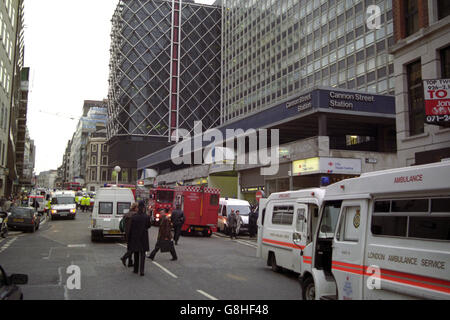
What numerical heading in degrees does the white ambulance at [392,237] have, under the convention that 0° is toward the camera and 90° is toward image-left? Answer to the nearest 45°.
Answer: approximately 135°

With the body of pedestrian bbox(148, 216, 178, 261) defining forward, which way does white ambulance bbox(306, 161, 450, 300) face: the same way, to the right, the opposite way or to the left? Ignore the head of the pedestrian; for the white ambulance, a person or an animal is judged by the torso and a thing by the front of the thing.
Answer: to the left

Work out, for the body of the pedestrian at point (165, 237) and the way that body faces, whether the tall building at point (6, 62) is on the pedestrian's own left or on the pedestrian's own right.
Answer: on the pedestrian's own left

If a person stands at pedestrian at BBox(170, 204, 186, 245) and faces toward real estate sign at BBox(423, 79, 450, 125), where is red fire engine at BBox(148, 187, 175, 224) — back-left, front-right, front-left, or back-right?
back-left

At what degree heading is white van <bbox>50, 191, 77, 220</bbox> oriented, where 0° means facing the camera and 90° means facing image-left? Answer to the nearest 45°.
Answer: approximately 0°
